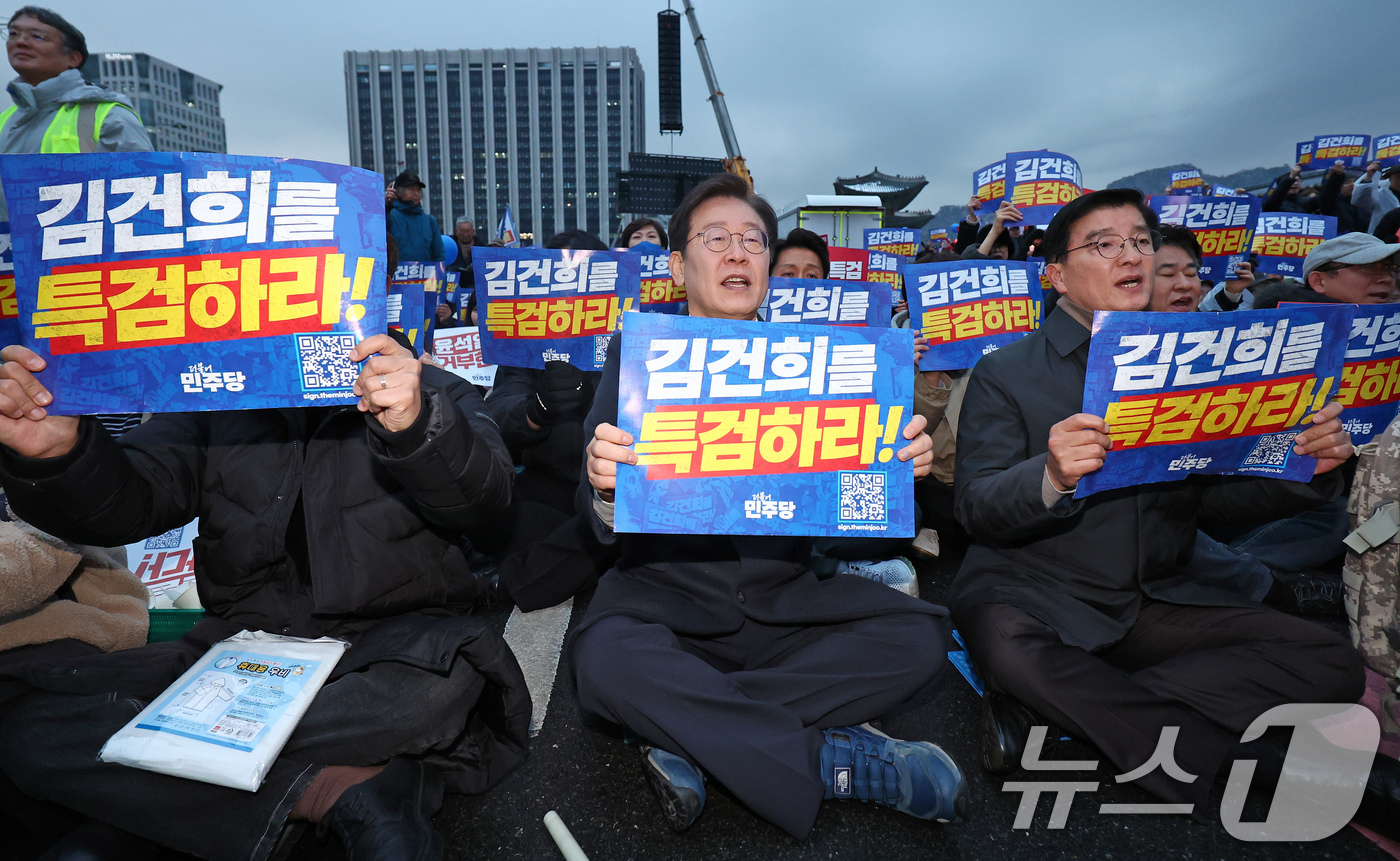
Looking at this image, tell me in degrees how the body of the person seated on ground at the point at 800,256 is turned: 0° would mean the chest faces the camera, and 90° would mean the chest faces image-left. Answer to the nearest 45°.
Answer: approximately 0°

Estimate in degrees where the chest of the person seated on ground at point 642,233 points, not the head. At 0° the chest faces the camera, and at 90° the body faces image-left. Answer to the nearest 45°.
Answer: approximately 0°

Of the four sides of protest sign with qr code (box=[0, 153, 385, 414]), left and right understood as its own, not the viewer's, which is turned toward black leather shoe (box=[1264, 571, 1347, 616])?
left

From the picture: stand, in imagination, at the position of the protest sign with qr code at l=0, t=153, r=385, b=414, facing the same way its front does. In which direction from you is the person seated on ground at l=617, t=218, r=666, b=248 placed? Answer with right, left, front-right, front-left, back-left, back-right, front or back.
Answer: back-left

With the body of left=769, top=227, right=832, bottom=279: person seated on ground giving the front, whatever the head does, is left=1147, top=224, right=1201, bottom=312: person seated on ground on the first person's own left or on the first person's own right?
on the first person's own left

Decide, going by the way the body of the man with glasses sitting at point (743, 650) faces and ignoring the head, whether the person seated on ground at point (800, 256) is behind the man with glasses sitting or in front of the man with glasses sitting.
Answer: behind

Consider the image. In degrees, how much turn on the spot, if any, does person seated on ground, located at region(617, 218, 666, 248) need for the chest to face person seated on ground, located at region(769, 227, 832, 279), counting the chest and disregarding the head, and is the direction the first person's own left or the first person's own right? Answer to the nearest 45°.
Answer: approximately 45° to the first person's own left
